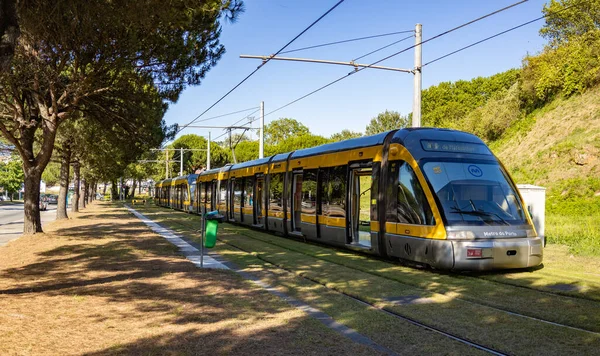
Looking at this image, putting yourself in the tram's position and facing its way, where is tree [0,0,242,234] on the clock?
The tree is roughly at 5 o'clock from the tram.

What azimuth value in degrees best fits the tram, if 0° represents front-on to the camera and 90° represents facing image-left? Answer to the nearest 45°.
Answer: approximately 315°

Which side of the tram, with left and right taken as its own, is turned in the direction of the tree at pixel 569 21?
left

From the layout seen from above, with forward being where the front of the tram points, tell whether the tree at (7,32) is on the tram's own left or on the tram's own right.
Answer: on the tram's own right

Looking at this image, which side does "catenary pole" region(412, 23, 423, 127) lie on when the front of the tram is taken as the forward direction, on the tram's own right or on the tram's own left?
on the tram's own left

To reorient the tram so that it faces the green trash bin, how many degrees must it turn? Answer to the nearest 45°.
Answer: approximately 135° to its right
